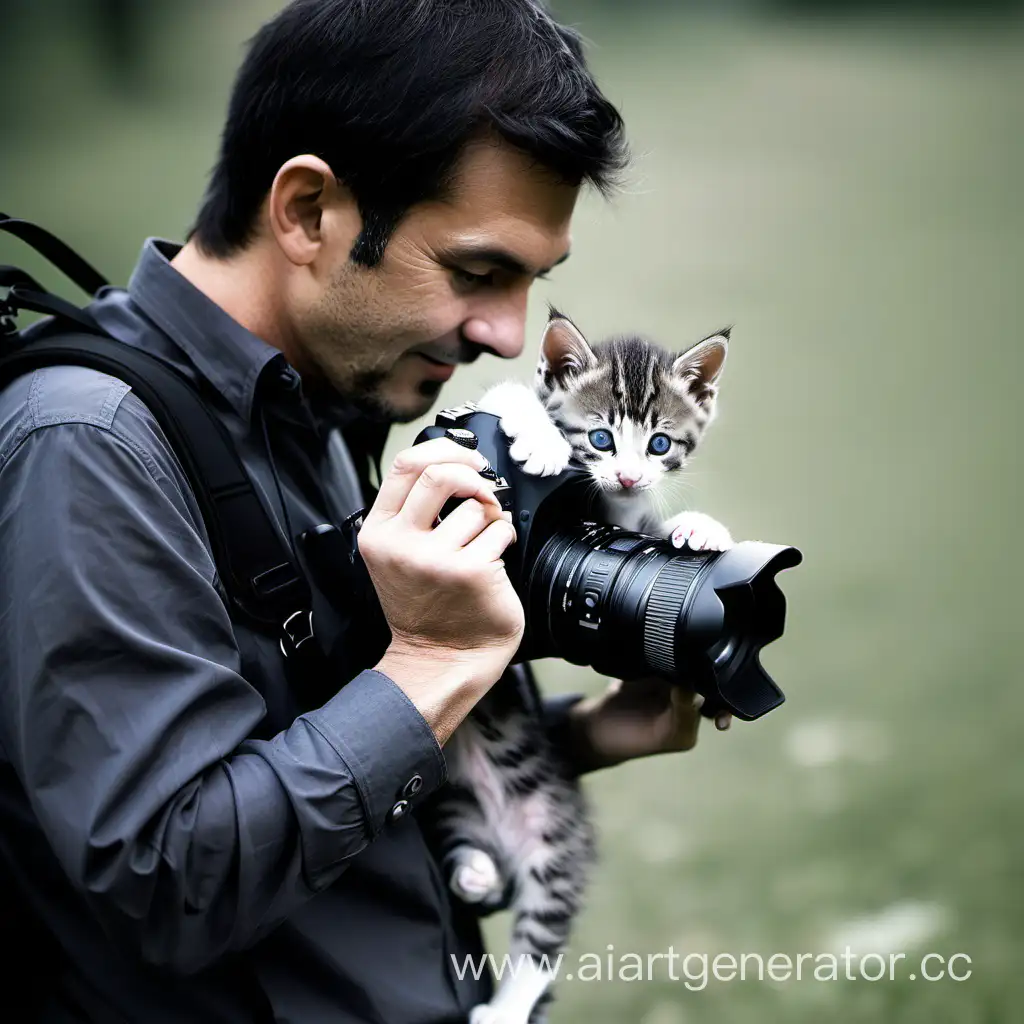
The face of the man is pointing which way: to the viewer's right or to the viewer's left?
to the viewer's right

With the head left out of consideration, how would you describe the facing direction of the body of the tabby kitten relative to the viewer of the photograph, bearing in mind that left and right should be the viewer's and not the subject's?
facing the viewer
